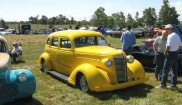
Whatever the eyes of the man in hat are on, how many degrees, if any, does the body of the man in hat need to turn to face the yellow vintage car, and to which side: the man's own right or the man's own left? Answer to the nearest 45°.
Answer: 0° — they already face it

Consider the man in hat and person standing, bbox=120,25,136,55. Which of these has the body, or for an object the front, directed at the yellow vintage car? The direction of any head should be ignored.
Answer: the man in hat

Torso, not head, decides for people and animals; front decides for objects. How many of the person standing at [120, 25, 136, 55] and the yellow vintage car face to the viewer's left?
0

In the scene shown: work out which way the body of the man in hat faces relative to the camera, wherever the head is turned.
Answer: to the viewer's left

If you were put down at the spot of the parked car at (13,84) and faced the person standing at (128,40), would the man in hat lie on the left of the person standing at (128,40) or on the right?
right

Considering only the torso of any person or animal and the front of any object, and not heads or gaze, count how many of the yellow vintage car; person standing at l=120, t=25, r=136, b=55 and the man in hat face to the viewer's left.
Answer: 1

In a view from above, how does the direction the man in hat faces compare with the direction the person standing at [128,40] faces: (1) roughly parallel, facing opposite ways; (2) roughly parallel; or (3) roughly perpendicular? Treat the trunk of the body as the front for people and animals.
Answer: roughly perpendicular

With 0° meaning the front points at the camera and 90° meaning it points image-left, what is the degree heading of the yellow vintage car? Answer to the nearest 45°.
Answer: approximately 315°

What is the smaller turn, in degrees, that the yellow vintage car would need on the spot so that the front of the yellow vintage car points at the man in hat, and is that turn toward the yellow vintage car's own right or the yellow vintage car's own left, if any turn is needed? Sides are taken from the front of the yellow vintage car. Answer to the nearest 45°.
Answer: approximately 45° to the yellow vintage car's own left

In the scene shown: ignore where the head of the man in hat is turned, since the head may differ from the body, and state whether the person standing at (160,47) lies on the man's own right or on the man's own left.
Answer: on the man's own right
